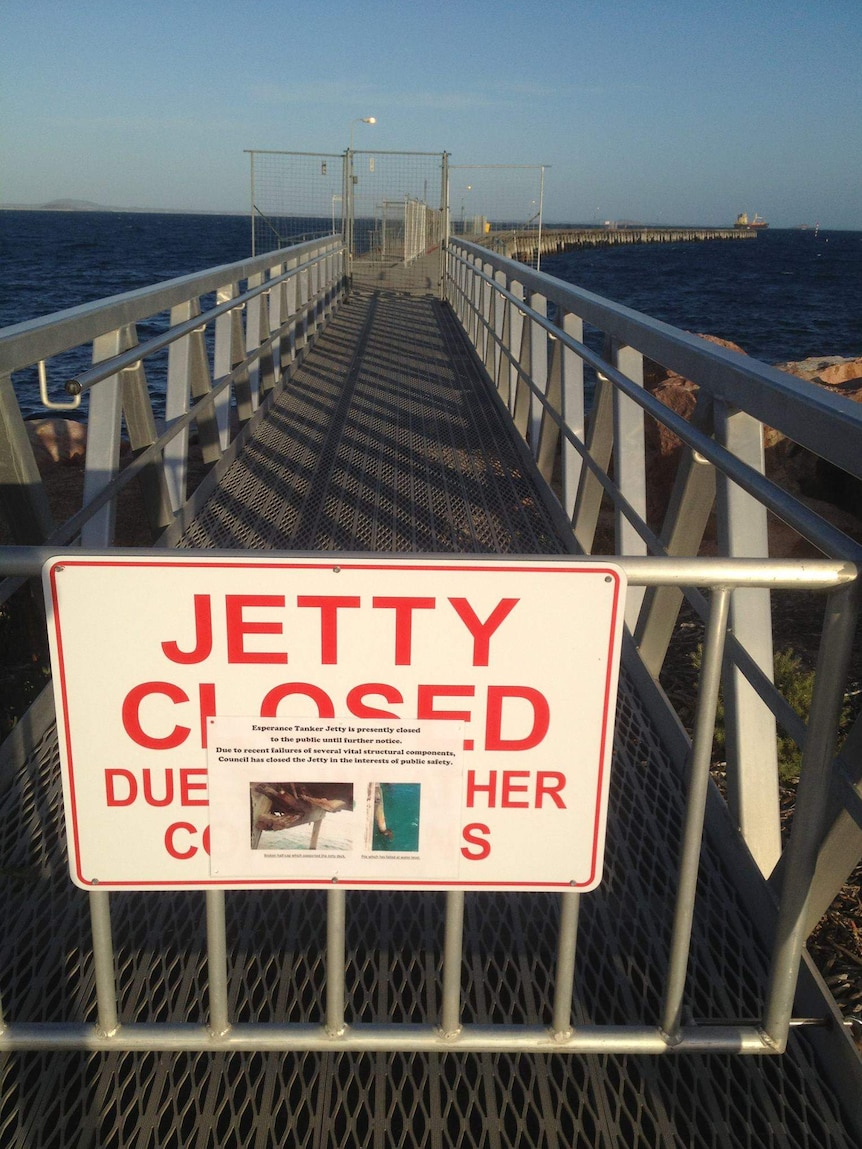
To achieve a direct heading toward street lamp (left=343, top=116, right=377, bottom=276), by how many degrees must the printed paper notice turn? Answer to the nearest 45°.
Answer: approximately 180°

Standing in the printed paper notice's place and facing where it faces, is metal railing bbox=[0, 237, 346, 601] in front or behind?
behind

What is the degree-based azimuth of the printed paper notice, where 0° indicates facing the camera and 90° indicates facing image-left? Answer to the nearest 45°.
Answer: approximately 0°

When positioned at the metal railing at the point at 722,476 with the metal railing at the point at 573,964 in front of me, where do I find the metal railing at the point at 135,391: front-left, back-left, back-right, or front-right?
back-right
